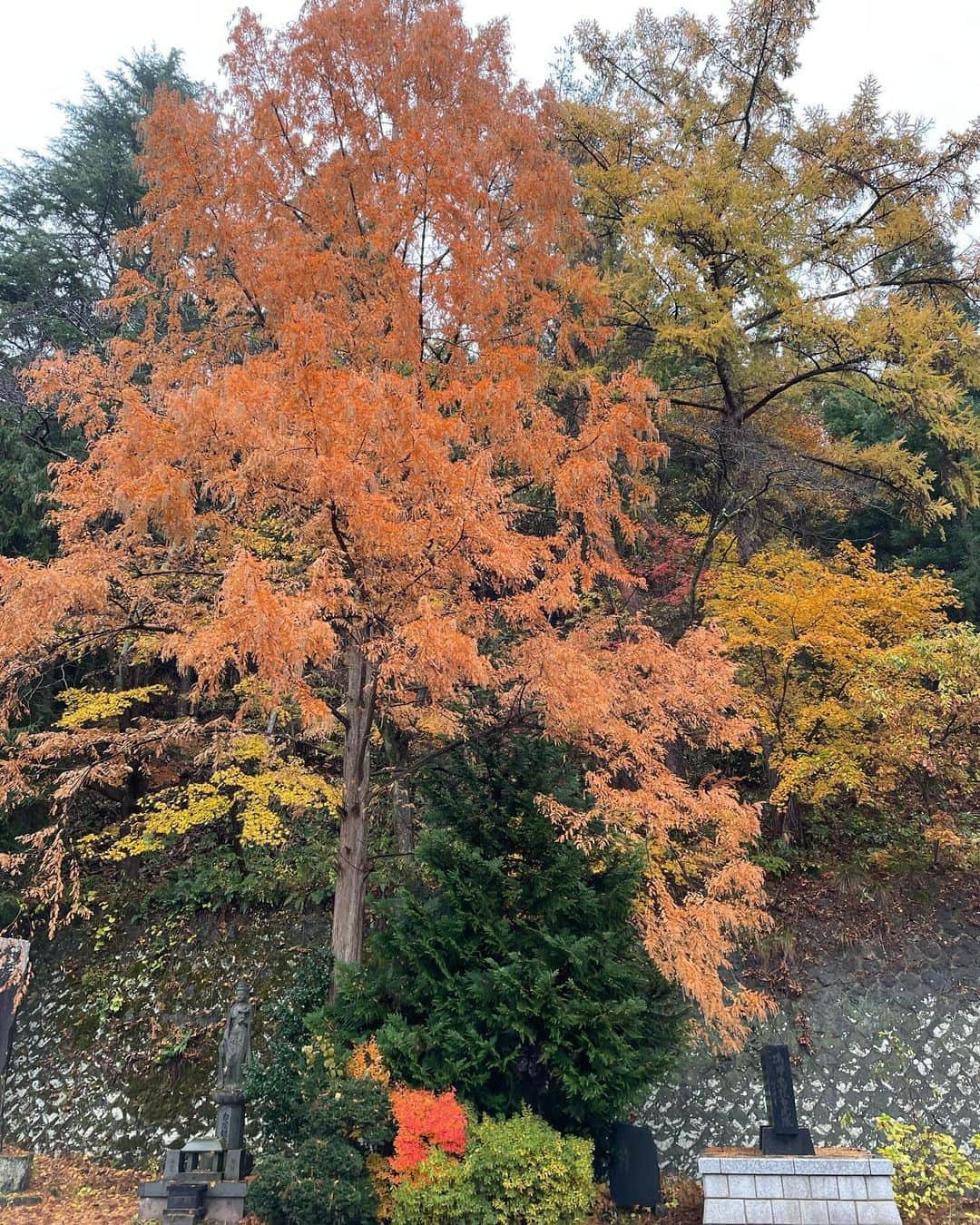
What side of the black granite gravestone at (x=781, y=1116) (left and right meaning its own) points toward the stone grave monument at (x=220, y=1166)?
right

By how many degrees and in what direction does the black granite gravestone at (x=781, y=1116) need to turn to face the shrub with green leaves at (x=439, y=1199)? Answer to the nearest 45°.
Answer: approximately 45° to its right

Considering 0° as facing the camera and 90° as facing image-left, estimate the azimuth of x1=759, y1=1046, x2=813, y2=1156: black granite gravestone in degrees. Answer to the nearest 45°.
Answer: approximately 0°

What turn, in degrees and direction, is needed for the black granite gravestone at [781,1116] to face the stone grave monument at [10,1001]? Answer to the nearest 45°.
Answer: approximately 90° to its right

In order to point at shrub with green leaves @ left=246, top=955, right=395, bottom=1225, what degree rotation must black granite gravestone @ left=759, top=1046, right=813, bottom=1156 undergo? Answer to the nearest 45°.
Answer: approximately 45° to its right

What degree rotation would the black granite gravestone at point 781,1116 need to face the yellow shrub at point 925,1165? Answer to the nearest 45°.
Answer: approximately 135° to its left

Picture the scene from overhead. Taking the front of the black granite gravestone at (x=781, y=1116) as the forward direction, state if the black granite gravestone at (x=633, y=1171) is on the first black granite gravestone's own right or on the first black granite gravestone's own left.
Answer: on the first black granite gravestone's own right
